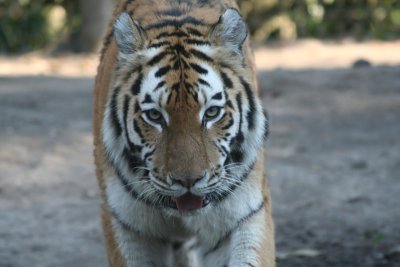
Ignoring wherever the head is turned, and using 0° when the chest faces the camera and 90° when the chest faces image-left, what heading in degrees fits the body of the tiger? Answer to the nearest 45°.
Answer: approximately 0°
